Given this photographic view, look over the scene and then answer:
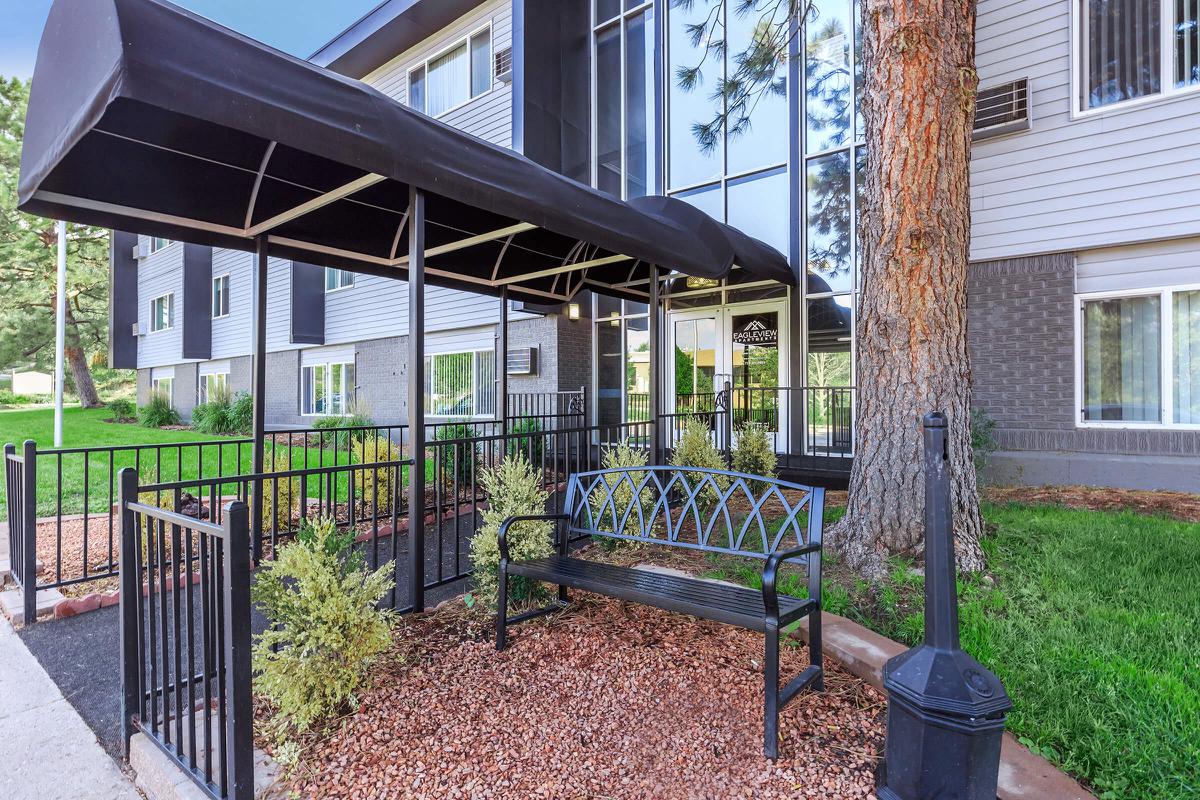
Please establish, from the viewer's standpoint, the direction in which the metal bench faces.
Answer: facing the viewer and to the left of the viewer

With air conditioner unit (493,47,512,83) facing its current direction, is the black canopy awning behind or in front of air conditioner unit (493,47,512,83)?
in front

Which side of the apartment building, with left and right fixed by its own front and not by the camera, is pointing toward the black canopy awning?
front

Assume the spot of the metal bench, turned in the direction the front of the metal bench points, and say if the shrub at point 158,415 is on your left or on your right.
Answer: on your right

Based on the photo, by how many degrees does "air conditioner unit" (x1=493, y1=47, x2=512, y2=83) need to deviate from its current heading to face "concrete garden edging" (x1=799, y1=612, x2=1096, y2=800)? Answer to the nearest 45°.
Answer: approximately 45° to its left

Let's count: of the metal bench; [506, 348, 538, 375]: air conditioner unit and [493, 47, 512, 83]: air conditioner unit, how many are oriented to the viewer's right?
0

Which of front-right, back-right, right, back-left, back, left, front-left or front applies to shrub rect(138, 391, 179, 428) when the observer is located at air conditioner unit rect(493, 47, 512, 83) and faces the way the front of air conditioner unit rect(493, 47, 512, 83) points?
right

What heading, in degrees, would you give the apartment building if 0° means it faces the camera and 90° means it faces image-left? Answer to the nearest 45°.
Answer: approximately 45°
